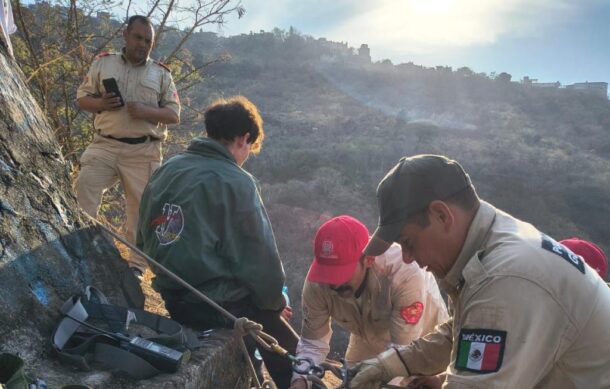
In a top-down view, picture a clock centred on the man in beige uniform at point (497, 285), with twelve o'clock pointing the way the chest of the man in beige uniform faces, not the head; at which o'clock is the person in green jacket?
The person in green jacket is roughly at 1 o'clock from the man in beige uniform.

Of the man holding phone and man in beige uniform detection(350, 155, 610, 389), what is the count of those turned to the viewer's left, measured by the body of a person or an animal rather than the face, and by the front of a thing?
1

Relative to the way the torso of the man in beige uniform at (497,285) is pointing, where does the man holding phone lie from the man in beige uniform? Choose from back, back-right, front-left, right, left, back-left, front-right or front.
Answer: front-right

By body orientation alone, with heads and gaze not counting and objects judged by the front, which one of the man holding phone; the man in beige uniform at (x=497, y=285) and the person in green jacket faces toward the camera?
the man holding phone

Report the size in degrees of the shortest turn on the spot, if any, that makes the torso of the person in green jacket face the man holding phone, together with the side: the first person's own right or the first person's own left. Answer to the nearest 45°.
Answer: approximately 45° to the first person's own left

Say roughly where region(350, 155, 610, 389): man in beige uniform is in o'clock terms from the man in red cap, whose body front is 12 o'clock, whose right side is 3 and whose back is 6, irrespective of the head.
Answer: The man in beige uniform is roughly at 10 o'clock from the man in red cap.

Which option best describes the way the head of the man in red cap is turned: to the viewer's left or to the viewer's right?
to the viewer's left

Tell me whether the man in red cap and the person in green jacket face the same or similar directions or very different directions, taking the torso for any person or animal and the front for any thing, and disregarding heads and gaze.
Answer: very different directions

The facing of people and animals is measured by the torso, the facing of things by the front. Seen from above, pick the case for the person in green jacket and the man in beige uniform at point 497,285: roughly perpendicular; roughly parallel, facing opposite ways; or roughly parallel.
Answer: roughly perpendicular

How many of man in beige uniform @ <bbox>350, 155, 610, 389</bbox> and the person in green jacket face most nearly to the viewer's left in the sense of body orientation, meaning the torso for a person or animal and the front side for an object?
1

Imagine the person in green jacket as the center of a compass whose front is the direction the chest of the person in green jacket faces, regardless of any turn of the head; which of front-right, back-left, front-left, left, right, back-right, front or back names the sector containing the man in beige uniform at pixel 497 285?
right

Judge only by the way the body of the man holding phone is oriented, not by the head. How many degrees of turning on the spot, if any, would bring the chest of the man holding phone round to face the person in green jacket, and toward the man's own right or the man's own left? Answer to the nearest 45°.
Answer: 0° — they already face them

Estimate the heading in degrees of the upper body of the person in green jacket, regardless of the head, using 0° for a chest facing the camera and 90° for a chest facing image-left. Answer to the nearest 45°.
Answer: approximately 225°

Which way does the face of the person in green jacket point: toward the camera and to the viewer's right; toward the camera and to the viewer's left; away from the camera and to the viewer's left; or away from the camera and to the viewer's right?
away from the camera and to the viewer's right

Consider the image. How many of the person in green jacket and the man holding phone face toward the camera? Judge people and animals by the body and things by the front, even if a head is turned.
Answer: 1

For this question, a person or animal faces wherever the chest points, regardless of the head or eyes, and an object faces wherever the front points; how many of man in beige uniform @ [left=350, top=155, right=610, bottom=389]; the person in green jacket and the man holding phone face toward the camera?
1
